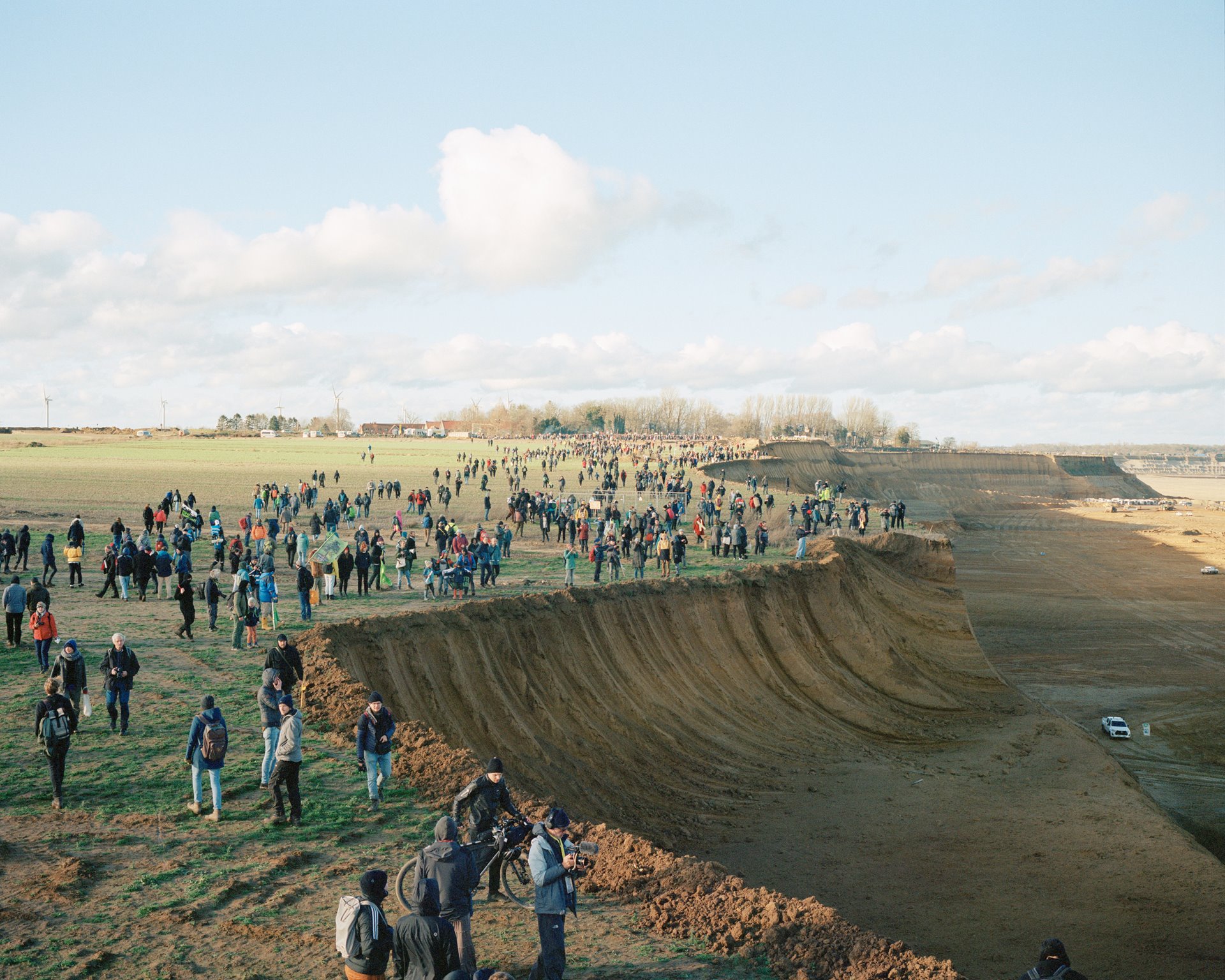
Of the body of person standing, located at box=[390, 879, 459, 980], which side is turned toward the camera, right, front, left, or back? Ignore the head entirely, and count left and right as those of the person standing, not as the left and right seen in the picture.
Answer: back

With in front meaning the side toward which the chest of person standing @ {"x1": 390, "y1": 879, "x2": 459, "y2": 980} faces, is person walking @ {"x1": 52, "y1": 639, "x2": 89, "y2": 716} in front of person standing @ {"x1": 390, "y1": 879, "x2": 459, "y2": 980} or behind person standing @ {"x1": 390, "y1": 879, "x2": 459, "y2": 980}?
in front

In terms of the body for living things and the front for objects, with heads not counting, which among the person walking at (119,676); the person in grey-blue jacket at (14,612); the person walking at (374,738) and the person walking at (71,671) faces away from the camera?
the person in grey-blue jacket at (14,612)

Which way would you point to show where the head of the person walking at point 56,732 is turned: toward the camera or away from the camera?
away from the camera

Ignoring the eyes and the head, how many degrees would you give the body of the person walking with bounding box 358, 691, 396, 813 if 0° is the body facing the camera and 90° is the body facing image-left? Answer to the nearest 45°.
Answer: approximately 0°

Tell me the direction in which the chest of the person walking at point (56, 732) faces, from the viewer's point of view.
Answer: away from the camera

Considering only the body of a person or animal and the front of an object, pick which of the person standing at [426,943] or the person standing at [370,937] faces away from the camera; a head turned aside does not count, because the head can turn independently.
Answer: the person standing at [426,943]

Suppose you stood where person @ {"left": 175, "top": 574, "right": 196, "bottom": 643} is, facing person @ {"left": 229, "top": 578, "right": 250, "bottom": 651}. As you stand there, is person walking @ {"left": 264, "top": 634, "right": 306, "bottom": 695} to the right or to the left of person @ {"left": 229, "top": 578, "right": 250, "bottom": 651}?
right

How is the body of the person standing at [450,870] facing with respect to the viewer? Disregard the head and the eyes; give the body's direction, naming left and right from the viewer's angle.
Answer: facing away from the viewer

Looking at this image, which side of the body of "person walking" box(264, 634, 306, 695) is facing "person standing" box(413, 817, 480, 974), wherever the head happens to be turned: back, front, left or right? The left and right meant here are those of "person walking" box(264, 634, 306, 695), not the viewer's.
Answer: front
